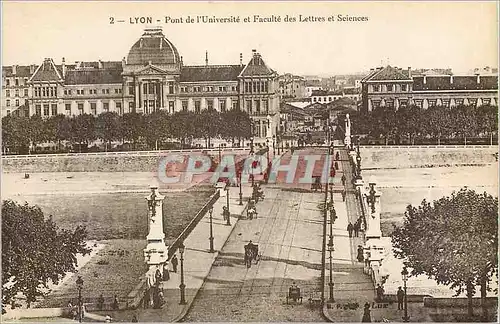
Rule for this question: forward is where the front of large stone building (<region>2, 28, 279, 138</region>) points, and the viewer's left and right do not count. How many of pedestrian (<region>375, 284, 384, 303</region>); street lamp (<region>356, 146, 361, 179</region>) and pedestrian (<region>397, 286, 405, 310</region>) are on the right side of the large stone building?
0

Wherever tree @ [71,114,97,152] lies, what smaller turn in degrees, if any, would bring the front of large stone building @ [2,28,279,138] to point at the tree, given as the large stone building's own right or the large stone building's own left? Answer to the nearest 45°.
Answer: approximately 90° to the large stone building's own right

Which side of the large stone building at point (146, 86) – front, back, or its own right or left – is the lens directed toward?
front

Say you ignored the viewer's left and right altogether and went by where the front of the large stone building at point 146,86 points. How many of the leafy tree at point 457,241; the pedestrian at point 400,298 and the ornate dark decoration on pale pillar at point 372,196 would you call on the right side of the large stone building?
0
